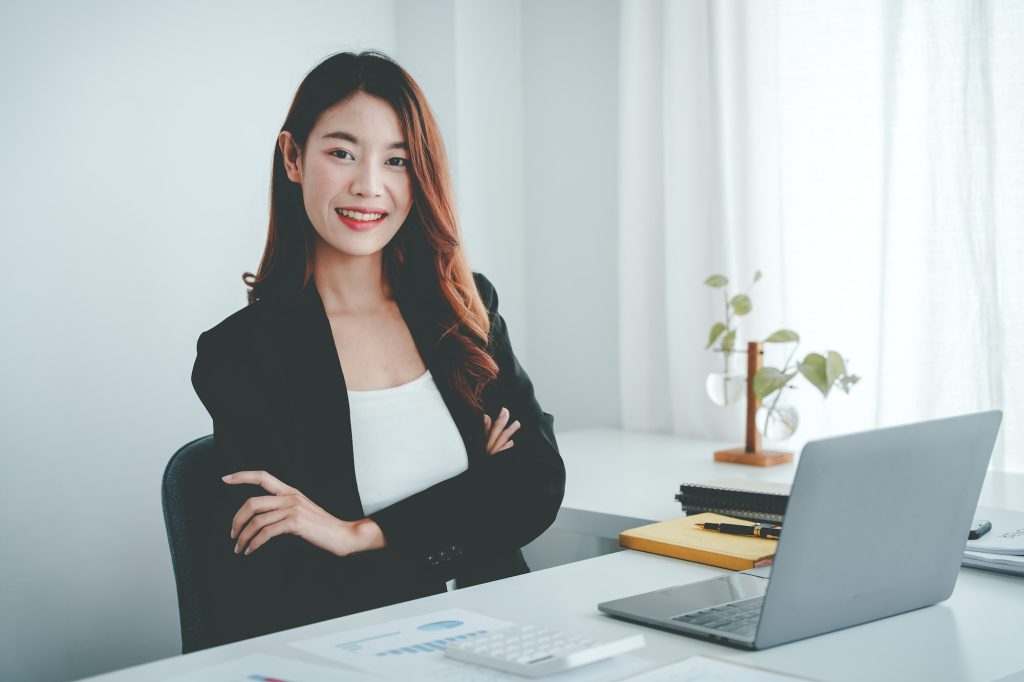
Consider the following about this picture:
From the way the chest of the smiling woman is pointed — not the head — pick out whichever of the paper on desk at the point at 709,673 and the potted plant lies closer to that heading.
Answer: the paper on desk

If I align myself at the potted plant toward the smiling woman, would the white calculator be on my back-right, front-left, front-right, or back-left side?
front-left

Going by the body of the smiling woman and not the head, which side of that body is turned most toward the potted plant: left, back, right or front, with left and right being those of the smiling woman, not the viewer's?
left

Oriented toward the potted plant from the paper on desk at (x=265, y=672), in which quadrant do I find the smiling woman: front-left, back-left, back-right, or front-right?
front-left

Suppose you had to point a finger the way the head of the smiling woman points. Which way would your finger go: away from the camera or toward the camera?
toward the camera

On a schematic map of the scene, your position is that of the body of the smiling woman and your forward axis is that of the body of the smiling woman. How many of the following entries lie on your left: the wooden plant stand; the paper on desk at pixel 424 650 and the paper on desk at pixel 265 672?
1

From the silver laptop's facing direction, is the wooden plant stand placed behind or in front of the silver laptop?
in front

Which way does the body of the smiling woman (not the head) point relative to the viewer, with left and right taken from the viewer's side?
facing the viewer and to the right of the viewer

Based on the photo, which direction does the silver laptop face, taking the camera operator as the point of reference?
facing away from the viewer and to the left of the viewer
